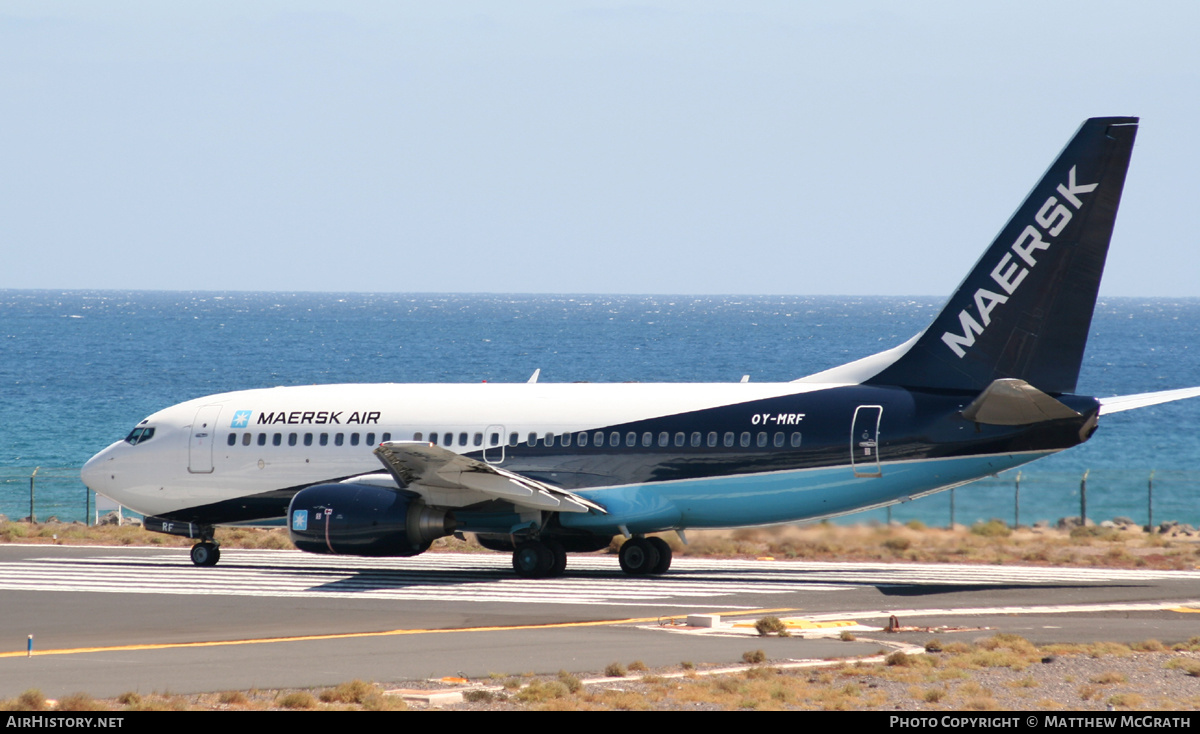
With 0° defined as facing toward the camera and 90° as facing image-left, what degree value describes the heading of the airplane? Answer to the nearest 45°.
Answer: approximately 135°

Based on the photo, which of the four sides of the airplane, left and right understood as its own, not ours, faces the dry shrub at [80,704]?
left

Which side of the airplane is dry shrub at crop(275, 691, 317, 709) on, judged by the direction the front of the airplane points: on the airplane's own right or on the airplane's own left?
on the airplane's own left

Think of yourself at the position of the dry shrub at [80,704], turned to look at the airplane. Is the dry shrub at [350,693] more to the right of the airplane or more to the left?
right

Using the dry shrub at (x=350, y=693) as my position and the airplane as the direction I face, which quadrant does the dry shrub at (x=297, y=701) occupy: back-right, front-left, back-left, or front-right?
back-left

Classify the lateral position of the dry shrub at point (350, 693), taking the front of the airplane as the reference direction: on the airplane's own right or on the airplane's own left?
on the airplane's own left
